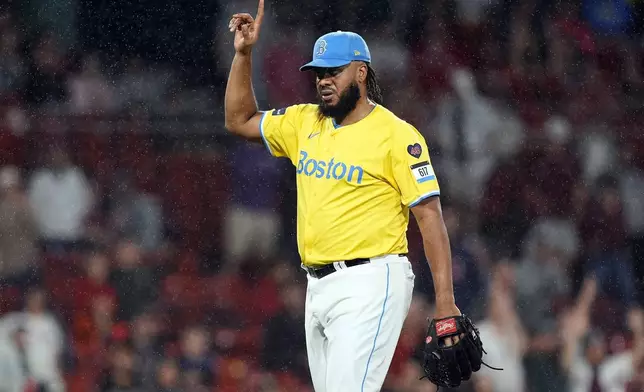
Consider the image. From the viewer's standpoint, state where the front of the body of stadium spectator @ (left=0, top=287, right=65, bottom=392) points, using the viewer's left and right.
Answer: facing the viewer

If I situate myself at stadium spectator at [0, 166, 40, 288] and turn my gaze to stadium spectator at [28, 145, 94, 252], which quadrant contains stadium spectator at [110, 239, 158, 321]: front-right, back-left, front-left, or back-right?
front-right

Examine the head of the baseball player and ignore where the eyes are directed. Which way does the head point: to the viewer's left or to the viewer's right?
to the viewer's left

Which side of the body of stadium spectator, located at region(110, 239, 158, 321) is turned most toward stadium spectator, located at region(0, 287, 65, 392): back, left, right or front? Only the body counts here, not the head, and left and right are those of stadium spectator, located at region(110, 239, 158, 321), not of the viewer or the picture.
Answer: right

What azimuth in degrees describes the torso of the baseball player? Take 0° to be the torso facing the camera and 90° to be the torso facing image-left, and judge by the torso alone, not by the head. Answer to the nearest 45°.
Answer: approximately 45°

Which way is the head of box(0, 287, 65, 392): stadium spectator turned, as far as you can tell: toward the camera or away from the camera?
toward the camera

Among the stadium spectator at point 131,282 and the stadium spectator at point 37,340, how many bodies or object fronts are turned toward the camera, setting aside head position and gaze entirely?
2

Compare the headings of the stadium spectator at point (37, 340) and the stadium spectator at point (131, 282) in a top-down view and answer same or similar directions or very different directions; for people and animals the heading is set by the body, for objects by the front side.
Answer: same or similar directions

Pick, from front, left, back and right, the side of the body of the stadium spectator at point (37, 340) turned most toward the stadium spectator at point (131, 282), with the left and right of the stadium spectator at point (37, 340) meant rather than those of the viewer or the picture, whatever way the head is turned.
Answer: left

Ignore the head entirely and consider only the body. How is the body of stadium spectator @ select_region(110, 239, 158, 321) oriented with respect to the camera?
toward the camera
